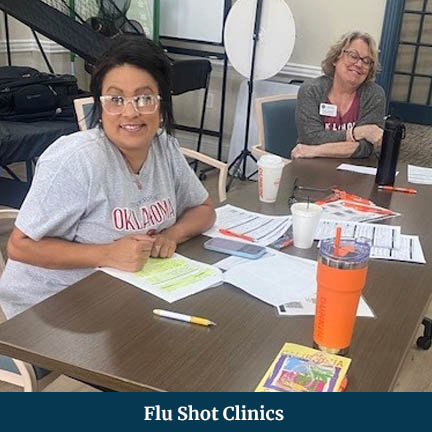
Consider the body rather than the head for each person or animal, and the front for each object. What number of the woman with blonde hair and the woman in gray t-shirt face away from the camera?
0

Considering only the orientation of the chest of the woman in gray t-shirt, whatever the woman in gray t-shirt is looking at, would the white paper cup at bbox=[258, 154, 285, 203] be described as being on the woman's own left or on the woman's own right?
on the woman's own left

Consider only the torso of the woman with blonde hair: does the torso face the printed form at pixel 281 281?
yes

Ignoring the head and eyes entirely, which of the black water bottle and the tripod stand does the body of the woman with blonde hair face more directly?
the black water bottle

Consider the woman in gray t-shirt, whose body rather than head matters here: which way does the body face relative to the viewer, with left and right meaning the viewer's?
facing the viewer and to the right of the viewer

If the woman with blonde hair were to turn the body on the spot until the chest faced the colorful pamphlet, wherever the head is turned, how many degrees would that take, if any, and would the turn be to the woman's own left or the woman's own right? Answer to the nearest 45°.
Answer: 0° — they already face it

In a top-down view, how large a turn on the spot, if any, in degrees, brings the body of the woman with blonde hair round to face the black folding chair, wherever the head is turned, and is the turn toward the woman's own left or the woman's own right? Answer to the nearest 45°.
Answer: approximately 135° to the woman's own right

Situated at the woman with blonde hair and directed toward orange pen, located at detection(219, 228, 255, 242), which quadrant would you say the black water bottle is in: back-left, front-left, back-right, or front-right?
front-left

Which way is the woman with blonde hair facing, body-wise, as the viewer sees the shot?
toward the camera

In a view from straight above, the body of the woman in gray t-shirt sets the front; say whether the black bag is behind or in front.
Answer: behind

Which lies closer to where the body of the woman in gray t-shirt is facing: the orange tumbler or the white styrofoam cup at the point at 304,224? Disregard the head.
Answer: the orange tumbler

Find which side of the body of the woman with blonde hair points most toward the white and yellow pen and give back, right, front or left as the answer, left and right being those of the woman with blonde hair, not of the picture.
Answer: front
